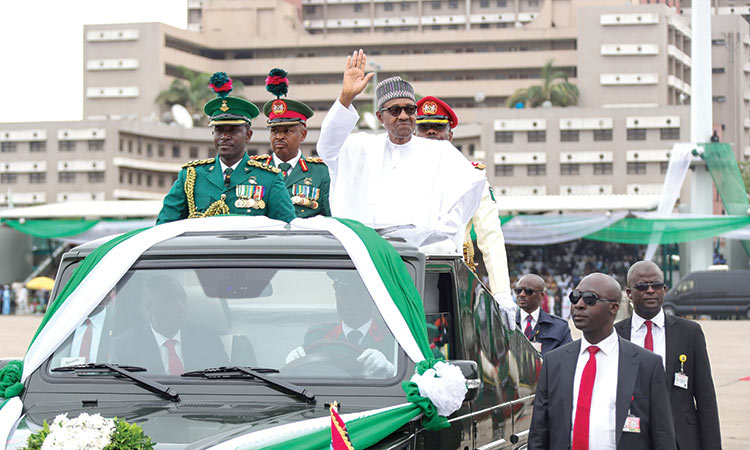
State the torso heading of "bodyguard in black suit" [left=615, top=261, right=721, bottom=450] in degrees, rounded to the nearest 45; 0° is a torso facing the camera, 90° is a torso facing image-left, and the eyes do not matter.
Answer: approximately 0°

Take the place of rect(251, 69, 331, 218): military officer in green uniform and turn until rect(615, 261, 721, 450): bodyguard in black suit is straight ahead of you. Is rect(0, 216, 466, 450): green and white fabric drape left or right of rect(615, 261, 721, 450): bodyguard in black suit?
right

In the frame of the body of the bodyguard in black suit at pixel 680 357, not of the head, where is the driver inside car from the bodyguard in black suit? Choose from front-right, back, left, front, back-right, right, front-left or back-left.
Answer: front-right

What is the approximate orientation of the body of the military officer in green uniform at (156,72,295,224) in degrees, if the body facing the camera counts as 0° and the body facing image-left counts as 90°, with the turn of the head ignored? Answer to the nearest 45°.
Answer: approximately 0°

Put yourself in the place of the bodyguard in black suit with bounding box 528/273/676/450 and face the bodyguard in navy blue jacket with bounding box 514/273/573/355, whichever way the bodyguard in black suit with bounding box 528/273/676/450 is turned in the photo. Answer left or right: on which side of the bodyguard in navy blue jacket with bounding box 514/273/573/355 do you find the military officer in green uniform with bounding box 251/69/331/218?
left

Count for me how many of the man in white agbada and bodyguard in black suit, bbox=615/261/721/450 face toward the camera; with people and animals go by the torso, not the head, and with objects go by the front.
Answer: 2

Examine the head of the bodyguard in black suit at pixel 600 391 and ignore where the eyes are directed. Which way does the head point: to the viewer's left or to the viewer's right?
to the viewer's left

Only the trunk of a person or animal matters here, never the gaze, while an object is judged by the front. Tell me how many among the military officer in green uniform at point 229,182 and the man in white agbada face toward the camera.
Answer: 2

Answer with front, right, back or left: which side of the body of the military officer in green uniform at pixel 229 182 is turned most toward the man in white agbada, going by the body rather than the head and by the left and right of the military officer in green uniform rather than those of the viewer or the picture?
left

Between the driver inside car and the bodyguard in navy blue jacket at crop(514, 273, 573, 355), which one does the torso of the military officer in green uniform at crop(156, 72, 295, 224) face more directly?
the driver inside car

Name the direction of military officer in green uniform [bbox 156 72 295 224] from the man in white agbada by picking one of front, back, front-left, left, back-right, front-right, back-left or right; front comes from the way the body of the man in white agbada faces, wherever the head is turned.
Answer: right

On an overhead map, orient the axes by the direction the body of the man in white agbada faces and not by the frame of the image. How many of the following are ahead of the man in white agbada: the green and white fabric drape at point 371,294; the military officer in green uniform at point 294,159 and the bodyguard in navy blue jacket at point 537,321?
1
